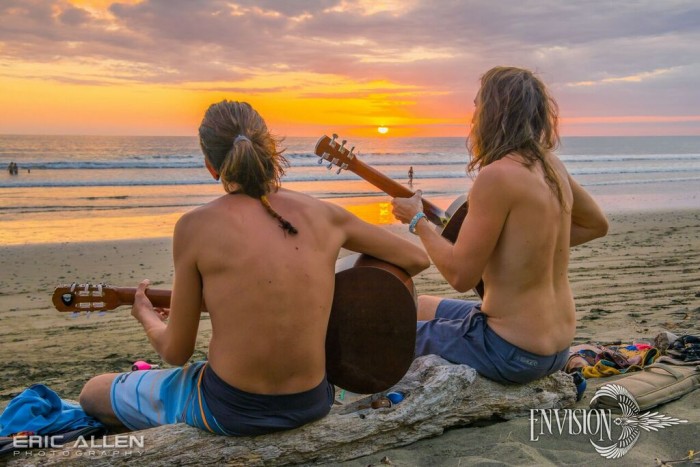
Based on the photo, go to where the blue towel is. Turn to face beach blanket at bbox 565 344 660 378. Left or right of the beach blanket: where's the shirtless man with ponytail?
right

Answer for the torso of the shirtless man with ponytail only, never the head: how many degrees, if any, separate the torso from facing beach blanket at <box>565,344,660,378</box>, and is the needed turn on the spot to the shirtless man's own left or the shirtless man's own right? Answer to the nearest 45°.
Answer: approximately 45° to the shirtless man's own right

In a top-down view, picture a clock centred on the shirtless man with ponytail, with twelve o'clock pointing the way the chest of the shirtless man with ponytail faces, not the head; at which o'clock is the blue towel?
The blue towel is roughly at 10 o'clock from the shirtless man with ponytail.

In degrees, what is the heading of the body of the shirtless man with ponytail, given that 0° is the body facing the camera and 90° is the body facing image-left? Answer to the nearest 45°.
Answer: approximately 180°
